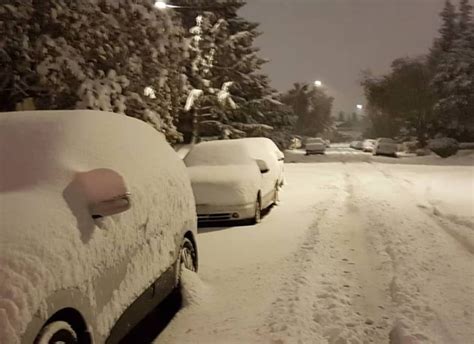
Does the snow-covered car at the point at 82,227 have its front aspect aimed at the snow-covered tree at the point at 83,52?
no
